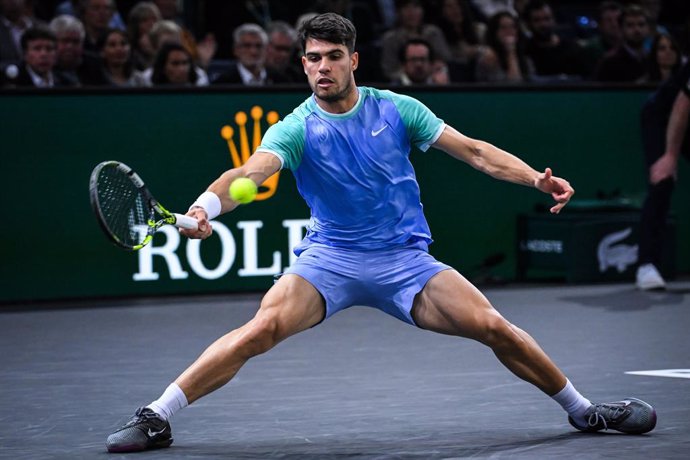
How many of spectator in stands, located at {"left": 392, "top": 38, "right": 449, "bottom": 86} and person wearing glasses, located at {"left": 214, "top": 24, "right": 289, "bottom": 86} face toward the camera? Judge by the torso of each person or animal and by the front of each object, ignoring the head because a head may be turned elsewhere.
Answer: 2

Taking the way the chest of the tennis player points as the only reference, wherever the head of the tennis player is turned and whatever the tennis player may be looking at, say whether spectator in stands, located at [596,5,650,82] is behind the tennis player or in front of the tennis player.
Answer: behind

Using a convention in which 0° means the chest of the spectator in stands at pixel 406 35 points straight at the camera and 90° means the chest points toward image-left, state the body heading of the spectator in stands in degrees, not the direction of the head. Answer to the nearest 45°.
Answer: approximately 0°

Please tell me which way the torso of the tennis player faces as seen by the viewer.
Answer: toward the camera

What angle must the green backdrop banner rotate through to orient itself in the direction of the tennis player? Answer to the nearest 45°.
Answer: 0° — it already faces them

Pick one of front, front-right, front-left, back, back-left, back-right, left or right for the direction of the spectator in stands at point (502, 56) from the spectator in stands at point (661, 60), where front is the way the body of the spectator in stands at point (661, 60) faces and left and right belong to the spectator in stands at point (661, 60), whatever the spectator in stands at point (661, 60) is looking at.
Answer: right

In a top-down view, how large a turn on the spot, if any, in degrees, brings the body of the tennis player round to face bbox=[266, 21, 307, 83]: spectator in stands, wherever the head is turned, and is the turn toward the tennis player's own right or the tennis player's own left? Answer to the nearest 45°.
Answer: approximately 180°

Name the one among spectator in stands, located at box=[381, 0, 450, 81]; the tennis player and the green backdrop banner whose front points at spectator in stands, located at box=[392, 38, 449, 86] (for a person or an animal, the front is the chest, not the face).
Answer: spectator in stands, located at box=[381, 0, 450, 81]

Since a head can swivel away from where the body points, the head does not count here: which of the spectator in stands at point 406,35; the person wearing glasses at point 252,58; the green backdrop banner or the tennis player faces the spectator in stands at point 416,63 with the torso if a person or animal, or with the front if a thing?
the spectator in stands at point 406,35

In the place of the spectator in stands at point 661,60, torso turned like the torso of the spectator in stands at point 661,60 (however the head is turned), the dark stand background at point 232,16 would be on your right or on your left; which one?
on your right

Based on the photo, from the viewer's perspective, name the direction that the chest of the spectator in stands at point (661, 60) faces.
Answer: toward the camera
